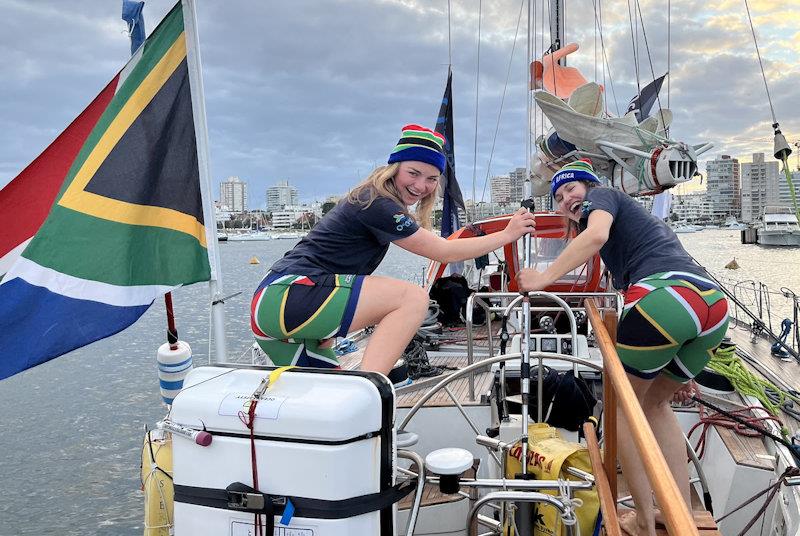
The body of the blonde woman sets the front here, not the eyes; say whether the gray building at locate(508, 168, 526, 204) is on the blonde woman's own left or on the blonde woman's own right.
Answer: on the blonde woman's own left

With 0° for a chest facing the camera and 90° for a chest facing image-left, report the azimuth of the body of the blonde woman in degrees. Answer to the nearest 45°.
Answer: approximately 270°

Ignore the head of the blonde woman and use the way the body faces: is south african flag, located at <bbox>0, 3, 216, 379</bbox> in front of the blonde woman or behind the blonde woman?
behind

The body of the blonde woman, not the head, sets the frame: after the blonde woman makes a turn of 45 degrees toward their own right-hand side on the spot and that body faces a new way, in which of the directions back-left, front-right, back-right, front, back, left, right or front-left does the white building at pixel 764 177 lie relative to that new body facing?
left

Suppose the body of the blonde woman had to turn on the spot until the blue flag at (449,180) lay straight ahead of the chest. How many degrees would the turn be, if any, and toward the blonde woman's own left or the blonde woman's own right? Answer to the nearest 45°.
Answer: approximately 90° to the blonde woman's own left

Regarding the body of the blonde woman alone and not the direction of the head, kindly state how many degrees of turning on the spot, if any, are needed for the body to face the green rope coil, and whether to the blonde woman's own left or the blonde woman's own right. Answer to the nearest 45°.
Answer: approximately 45° to the blonde woman's own left

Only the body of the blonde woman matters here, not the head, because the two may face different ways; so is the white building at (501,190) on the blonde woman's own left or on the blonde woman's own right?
on the blonde woman's own left
